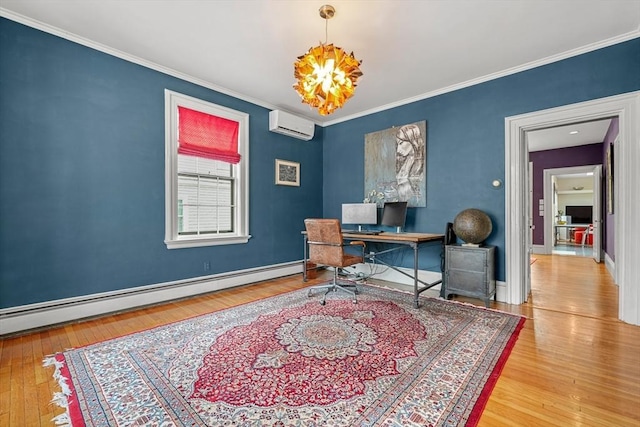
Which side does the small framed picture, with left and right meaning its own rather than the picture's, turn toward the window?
right

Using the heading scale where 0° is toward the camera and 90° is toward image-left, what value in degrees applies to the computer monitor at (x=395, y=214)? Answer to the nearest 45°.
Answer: approximately 45°

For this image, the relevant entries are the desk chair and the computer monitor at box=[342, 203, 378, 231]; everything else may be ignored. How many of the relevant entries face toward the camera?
1

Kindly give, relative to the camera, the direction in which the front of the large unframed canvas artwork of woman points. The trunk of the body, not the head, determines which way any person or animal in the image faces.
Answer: facing the viewer and to the left of the viewer

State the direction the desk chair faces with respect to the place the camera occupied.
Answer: facing away from the viewer and to the right of the viewer

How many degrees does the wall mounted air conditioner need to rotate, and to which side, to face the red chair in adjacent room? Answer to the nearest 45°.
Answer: approximately 45° to its left

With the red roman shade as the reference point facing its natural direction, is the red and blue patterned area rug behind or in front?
in front

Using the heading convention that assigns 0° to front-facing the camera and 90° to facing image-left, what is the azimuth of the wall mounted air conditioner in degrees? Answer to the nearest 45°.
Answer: approximately 315°

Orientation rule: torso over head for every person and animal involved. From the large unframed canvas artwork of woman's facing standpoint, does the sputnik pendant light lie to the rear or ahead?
ahead

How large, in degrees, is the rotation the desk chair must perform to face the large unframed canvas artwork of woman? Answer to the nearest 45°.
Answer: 0° — it already faces it

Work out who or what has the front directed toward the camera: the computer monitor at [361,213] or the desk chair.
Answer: the computer monitor

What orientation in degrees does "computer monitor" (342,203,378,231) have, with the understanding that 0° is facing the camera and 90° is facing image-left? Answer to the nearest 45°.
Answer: approximately 0°

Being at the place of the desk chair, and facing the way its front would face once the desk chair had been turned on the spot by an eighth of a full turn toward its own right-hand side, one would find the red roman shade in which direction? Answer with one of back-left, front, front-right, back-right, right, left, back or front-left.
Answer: back

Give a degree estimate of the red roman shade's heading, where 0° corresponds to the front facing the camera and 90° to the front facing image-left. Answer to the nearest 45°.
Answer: approximately 315°

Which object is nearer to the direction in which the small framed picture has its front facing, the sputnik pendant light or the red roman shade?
the sputnik pendant light

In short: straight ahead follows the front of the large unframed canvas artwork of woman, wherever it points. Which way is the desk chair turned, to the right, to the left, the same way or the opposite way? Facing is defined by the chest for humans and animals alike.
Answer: the opposite way
